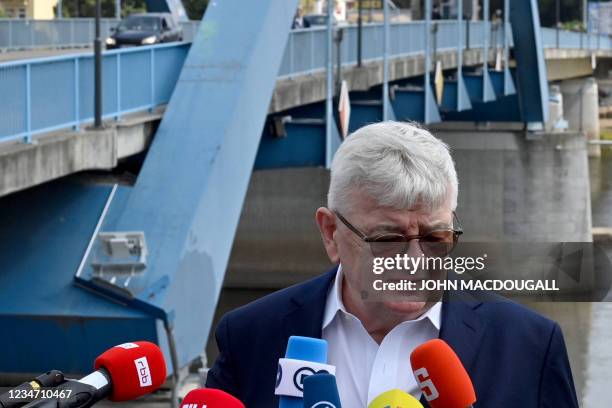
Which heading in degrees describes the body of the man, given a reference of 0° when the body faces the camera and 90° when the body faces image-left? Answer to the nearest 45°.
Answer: approximately 0°

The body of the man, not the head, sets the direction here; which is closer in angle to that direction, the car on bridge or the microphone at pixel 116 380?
the microphone

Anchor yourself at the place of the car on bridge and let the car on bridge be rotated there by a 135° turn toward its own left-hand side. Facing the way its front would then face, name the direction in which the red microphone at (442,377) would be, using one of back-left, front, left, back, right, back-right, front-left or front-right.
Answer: right

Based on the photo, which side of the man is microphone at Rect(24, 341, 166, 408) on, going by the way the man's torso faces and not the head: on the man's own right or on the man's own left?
on the man's own right

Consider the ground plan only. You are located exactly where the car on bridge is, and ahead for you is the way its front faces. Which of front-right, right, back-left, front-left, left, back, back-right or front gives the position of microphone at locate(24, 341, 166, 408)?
front-left

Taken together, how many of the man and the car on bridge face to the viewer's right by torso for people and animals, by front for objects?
0

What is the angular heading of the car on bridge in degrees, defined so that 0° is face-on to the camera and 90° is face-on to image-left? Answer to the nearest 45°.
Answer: approximately 45°

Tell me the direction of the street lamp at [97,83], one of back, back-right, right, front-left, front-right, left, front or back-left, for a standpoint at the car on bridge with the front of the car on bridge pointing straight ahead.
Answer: front-left

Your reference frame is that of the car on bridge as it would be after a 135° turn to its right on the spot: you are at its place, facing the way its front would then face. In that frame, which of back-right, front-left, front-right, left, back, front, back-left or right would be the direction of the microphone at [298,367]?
back

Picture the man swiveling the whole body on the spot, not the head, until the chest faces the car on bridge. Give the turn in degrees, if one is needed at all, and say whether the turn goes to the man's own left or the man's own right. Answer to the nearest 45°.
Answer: approximately 180°

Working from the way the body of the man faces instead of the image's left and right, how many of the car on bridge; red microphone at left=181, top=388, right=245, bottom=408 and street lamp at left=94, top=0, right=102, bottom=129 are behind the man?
2
